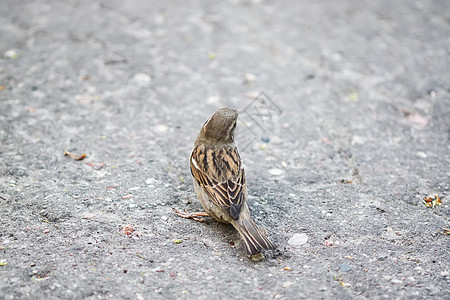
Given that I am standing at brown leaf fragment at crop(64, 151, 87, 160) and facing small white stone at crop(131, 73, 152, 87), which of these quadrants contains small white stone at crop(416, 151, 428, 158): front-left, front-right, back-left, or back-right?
front-right

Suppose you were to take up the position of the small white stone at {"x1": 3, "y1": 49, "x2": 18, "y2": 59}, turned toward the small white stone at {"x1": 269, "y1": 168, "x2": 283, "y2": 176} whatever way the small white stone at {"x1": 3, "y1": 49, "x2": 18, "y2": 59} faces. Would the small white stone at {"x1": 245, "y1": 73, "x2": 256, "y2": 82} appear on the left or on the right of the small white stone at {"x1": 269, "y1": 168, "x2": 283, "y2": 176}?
left

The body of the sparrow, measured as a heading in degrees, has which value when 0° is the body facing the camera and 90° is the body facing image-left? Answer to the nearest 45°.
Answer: approximately 135°

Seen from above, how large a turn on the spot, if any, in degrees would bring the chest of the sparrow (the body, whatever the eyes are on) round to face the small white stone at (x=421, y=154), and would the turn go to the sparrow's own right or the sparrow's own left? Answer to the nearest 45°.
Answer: approximately 90° to the sparrow's own right

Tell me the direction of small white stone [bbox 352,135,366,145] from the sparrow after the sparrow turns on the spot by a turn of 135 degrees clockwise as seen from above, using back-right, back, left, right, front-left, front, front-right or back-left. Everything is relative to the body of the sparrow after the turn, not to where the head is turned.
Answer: front-left

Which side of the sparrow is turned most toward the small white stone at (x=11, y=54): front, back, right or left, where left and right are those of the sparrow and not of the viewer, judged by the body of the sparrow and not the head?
front

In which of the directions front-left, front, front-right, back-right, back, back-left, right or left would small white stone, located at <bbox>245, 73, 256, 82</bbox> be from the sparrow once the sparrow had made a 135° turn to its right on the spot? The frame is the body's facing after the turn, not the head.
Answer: left

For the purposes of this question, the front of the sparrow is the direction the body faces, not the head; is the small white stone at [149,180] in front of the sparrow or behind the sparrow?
in front

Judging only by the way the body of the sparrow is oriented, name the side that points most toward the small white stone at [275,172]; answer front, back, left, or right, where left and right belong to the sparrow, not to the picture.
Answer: right

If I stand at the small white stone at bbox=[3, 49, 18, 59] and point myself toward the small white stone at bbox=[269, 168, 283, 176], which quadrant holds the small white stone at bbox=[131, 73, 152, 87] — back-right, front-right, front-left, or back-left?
front-left

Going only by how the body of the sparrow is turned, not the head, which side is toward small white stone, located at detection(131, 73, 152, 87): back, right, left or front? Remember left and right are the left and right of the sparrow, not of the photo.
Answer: front

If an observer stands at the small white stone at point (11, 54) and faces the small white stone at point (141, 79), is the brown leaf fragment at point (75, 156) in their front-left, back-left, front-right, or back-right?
front-right

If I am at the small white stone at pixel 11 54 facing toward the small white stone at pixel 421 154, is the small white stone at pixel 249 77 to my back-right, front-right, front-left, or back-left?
front-left
